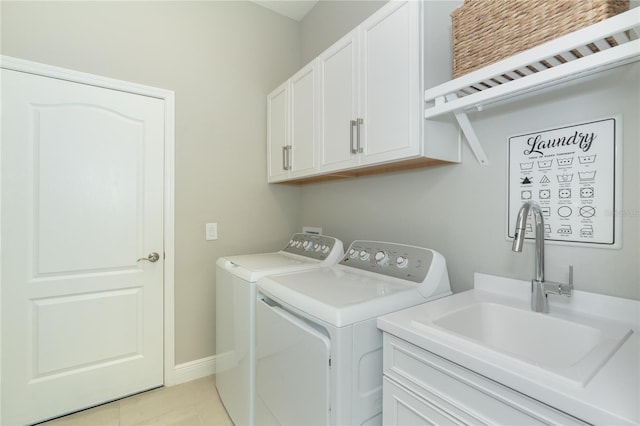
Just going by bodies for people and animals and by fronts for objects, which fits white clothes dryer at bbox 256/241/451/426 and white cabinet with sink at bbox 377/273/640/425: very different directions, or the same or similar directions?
same or similar directions

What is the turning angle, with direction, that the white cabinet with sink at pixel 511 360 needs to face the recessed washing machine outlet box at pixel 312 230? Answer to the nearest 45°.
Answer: approximately 90° to its right

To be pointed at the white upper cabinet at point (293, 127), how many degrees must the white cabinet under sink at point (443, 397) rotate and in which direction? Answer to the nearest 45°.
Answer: approximately 90° to its right

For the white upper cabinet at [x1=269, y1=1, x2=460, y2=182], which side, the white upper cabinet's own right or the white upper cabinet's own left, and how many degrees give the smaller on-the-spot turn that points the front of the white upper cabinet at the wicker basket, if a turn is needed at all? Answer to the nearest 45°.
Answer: approximately 90° to the white upper cabinet's own left

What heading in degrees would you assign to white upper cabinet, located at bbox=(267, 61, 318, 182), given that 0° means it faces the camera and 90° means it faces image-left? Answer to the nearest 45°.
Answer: approximately 45°

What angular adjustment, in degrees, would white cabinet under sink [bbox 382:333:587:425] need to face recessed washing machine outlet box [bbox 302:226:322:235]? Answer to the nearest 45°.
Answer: approximately 90° to its right

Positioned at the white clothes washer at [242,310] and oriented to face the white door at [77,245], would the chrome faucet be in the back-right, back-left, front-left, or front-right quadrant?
back-left

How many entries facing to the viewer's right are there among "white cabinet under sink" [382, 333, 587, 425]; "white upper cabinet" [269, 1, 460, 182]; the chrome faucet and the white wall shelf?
0

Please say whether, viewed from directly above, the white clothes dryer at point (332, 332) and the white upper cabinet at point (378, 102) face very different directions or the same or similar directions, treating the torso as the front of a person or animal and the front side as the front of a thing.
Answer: same or similar directions

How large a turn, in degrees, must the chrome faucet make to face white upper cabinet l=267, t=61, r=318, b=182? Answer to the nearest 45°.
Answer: approximately 45° to its right

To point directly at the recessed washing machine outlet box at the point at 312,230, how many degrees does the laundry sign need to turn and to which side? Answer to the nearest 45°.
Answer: approximately 45° to its right

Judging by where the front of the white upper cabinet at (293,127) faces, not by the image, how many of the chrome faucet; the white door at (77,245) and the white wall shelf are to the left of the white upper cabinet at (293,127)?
2

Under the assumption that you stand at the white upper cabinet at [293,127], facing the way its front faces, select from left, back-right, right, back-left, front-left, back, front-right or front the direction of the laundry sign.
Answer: left

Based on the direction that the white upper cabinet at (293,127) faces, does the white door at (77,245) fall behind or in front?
in front
